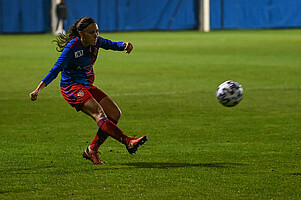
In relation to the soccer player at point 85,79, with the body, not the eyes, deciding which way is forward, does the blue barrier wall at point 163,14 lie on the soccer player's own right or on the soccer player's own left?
on the soccer player's own left

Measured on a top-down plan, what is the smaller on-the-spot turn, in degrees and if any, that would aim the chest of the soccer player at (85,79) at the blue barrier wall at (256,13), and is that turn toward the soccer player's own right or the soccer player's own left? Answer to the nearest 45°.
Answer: approximately 135° to the soccer player's own left

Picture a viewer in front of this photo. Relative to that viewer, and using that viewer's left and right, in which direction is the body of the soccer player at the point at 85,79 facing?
facing the viewer and to the right of the viewer

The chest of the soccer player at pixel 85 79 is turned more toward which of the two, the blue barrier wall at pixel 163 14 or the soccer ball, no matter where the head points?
the soccer ball

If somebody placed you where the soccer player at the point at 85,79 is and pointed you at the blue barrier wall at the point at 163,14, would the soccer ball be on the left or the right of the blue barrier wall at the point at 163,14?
right

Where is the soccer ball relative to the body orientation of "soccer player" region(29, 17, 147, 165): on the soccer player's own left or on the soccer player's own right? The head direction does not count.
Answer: on the soccer player's own left

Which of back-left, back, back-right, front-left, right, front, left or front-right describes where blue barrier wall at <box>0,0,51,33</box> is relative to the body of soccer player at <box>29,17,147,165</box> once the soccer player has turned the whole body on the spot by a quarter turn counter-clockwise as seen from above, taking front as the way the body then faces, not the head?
front-left
